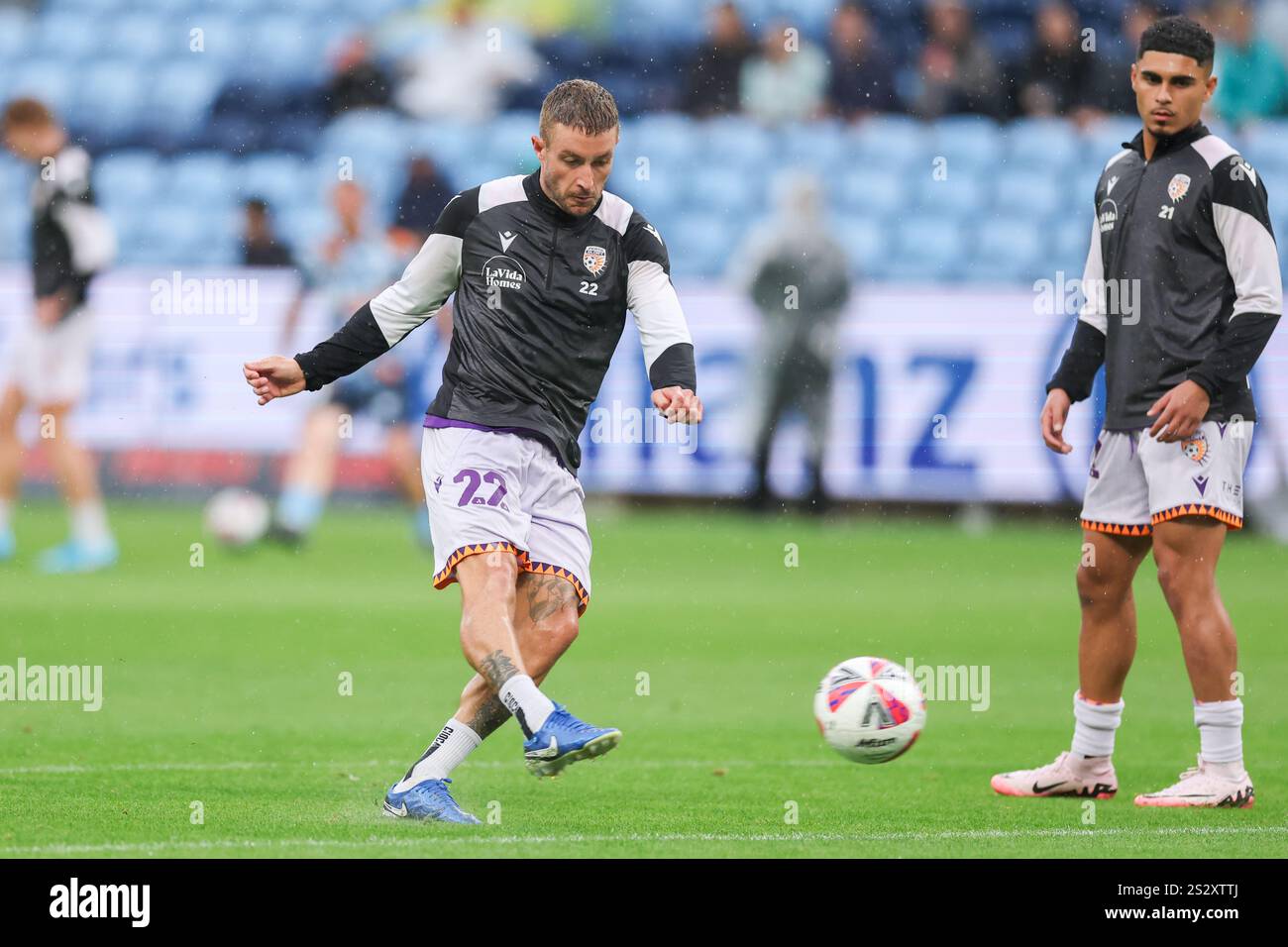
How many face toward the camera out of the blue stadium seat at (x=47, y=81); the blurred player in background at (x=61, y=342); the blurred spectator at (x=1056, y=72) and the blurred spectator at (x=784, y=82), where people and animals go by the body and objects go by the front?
3

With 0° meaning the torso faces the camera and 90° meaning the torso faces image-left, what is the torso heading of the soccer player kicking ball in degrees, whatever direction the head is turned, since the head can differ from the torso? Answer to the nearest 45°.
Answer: approximately 315°

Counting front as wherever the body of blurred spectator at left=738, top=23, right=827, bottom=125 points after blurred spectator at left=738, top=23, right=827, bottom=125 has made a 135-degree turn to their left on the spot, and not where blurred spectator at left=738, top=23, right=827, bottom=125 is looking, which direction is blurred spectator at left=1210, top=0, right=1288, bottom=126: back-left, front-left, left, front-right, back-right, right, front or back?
front-right

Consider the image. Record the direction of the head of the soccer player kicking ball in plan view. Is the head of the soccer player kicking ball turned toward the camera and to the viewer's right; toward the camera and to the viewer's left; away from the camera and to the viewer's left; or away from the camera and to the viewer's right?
toward the camera and to the viewer's right

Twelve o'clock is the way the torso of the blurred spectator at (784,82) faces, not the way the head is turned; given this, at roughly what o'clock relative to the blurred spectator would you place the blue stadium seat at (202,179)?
The blue stadium seat is roughly at 3 o'clock from the blurred spectator.

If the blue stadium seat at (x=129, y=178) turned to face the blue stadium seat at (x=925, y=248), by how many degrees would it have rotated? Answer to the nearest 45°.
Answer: approximately 90° to its left

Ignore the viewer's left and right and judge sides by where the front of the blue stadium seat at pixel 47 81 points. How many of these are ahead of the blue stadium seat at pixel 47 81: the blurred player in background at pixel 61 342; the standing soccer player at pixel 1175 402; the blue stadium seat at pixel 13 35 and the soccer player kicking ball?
3

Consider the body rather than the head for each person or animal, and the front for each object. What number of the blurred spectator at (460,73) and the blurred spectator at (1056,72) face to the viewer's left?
0

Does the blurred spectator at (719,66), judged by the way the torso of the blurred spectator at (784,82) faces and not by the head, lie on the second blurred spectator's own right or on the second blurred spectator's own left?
on the second blurred spectator's own right

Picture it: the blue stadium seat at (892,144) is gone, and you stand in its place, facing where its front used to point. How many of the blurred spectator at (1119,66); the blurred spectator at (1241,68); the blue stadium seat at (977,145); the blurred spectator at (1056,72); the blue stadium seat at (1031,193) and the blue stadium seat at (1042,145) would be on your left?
6
